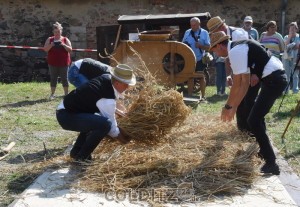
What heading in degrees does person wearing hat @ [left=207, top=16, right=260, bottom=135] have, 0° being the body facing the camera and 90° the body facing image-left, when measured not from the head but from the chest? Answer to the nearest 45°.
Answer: approximately 90°

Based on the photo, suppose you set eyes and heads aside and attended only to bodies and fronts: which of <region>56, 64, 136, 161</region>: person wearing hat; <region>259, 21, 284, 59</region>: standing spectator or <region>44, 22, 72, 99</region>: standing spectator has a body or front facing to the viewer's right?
the person wearing hat

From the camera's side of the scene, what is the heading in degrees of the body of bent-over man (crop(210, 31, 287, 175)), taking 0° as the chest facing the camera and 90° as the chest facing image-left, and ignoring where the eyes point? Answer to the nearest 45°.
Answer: approximately 90°

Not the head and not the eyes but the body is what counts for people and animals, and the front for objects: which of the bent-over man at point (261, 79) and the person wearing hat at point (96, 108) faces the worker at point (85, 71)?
the bent-over man

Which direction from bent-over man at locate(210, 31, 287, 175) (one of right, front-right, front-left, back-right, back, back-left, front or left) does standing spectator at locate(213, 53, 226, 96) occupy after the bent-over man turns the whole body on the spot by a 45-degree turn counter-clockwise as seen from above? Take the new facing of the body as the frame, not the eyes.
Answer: back-right

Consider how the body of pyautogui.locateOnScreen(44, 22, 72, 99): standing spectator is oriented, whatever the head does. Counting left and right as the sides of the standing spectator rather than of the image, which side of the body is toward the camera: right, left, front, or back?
front

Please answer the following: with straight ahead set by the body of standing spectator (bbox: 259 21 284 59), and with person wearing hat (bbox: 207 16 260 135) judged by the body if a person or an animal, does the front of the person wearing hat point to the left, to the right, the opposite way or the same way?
to the right

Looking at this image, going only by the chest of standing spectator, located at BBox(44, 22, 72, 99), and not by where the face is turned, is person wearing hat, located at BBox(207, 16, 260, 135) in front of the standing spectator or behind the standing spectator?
in front

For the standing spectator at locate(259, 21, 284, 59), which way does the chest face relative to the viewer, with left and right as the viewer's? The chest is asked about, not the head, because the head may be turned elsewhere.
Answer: facing the viewer

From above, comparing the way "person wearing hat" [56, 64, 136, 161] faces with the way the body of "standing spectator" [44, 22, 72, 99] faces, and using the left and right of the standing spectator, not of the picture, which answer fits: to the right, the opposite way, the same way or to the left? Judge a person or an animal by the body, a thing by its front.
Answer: to the left

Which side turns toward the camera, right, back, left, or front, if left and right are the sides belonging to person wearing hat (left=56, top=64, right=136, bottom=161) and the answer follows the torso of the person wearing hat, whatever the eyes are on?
right

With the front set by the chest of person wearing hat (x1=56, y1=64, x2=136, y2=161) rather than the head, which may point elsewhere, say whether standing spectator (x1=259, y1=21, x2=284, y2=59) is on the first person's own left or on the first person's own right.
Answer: on the first person's own left

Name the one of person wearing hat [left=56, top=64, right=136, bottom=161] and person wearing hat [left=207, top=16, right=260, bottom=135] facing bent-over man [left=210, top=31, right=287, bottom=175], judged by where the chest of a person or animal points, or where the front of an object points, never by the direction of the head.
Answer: person wearing hat [left=56, top=64, right=136, bottom=161]

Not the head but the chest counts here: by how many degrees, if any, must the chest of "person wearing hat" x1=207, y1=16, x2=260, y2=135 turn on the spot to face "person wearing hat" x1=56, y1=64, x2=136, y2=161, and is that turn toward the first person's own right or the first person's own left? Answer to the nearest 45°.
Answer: approximately 45° to the first person's own left

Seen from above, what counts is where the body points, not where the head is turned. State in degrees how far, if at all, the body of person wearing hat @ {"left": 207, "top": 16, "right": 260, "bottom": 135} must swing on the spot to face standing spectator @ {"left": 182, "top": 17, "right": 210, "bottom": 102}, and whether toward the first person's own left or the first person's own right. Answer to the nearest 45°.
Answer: approximately 90° to the first person's own right

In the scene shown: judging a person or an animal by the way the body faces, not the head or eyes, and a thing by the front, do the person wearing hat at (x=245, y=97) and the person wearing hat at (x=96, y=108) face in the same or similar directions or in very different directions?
very different directions

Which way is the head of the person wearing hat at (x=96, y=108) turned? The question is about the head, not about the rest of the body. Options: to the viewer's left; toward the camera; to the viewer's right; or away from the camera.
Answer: to the viewer's right
